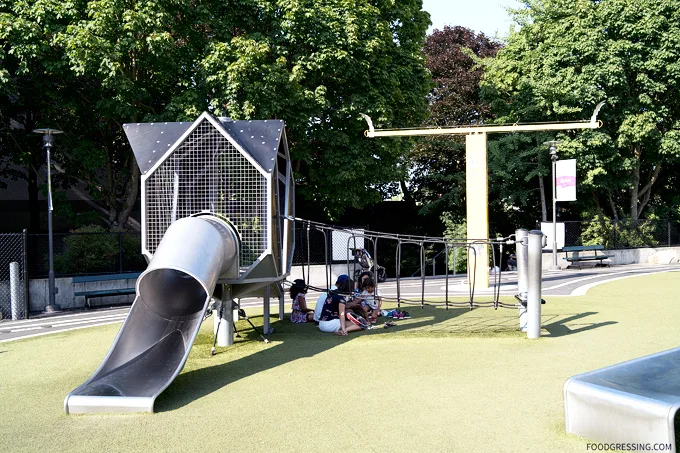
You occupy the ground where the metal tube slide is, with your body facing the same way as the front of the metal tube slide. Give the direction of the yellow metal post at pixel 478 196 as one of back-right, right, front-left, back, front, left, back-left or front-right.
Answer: back

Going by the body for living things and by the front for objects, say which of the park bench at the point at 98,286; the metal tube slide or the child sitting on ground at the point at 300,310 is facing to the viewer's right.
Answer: the child sitting on ground

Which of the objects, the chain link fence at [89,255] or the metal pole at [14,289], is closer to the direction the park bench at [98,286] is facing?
the metal pole

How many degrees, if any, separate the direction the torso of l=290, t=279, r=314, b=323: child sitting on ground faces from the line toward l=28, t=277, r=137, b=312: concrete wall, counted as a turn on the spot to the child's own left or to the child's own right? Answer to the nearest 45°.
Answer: approximately 135° to the child's own left

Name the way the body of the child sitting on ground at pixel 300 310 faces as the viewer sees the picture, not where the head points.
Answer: to the viewer's right

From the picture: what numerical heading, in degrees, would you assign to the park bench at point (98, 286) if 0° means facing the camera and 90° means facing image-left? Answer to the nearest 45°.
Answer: approximately 0°

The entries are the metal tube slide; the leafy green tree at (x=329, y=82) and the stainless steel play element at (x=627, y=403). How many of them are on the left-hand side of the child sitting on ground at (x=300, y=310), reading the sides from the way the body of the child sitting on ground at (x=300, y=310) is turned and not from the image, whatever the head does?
1

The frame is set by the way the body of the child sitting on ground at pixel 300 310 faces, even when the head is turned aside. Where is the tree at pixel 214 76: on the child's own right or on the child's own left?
on the child's own left

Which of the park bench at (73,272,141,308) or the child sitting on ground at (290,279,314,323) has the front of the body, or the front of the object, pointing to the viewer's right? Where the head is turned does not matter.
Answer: the child sitting on ground

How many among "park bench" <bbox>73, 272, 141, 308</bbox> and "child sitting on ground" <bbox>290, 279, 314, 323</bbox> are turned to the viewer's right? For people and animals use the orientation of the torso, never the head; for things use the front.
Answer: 1

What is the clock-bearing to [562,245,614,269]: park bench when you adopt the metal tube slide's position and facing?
The park bench is roughly at 6 o'clock from the metal tube slide.

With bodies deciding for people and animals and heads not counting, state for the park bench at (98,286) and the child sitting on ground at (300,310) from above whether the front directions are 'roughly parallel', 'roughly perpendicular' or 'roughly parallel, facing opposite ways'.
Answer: roughly perpendicular

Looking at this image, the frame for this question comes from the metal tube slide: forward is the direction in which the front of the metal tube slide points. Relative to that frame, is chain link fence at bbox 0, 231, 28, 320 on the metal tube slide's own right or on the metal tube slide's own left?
on the metal tube slide's own right

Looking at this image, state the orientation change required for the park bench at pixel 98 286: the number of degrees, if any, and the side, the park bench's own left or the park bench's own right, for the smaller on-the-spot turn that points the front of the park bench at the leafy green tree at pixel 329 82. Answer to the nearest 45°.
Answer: approximately 90° to the park bench's own left

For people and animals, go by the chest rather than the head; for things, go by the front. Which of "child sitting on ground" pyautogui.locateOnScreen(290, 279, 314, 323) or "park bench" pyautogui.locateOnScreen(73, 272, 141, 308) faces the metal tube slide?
the park bench
